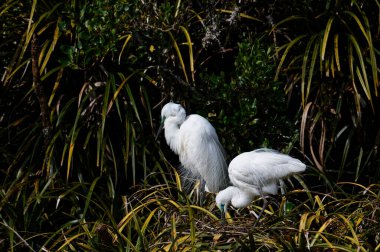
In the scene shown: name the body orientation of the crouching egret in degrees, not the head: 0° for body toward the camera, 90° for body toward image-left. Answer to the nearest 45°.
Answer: approximately 90°
